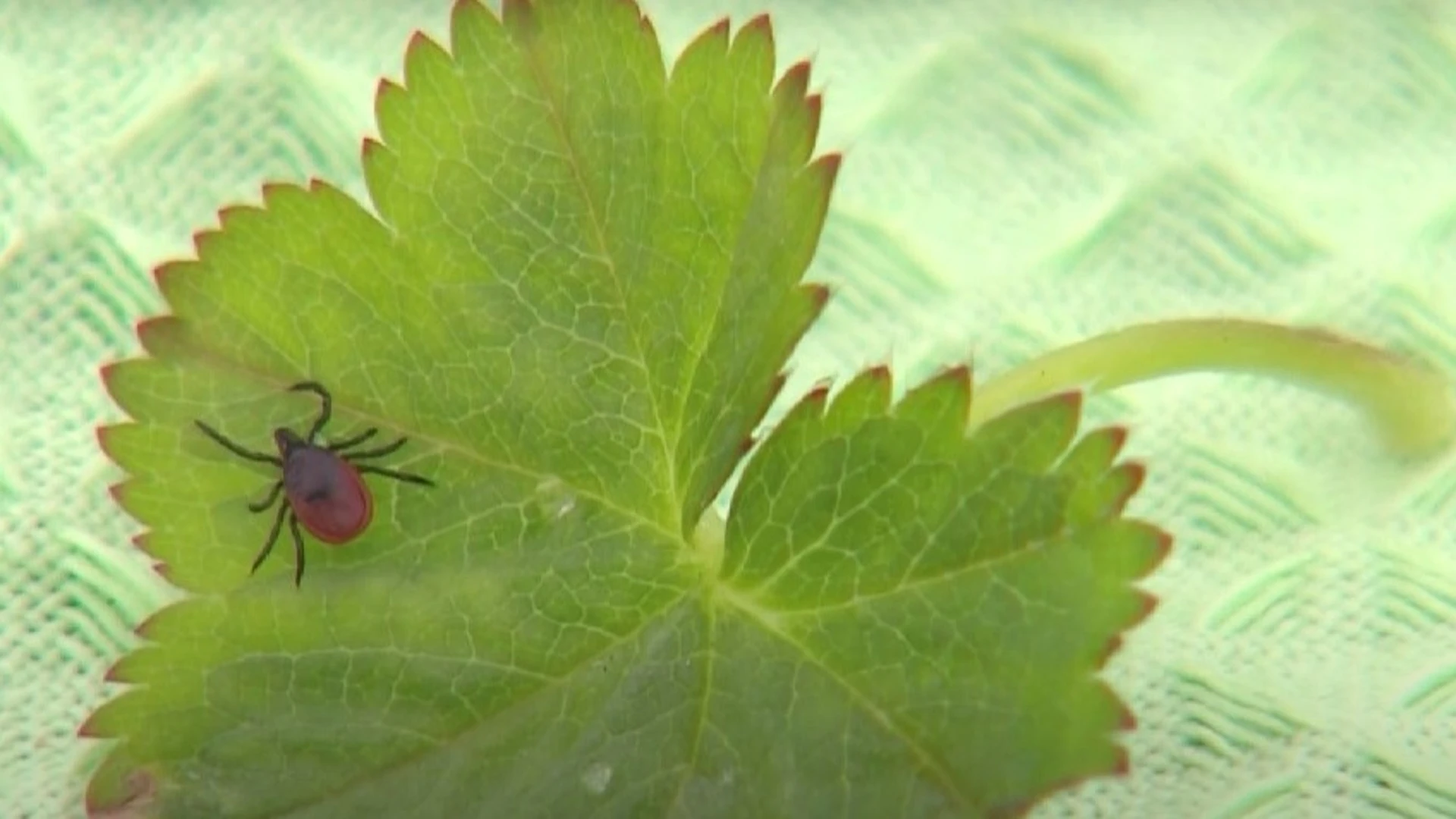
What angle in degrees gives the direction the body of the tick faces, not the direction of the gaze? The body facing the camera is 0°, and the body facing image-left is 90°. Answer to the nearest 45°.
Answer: approximately 135°
